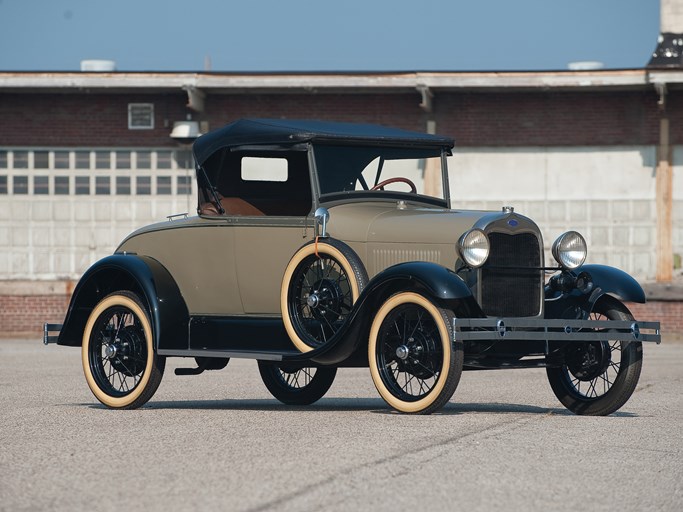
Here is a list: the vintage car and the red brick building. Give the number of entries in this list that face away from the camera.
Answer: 0

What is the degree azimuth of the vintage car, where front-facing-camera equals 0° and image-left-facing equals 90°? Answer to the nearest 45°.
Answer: approximately 315°

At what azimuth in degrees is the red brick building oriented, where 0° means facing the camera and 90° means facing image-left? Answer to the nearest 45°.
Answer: approximately 0°

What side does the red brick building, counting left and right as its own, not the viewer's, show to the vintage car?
front

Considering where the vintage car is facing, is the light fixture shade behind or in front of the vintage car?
behind

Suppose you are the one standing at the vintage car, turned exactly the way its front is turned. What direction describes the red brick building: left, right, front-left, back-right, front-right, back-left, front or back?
back-left
